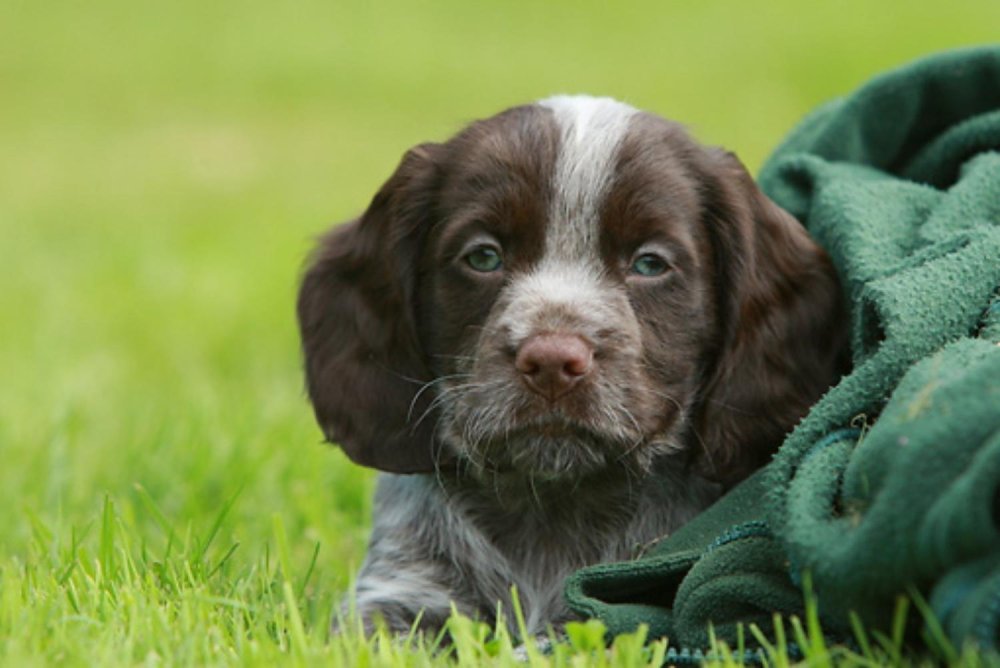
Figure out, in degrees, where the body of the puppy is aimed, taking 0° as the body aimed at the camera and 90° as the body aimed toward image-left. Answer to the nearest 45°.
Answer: approximately 0°
